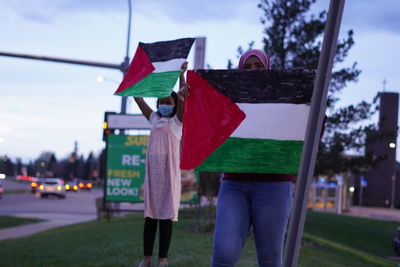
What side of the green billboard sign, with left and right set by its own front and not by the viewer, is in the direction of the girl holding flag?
front

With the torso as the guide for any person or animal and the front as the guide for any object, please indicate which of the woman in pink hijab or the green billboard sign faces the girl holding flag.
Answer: the green billboard sign

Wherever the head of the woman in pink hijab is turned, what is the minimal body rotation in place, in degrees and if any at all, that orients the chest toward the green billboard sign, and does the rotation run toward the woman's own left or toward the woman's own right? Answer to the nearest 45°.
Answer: approximately 180°

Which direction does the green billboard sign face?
toward the camera

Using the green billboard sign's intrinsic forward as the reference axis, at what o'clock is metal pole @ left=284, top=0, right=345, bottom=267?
The metal pole is roughly at 12 o'clock from the green billboard sign.

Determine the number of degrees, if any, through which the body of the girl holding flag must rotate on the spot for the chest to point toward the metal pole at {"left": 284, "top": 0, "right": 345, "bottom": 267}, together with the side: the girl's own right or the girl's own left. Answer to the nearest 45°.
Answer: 0° — they already face it

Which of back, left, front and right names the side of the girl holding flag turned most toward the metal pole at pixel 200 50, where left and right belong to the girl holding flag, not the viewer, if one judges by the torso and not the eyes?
back

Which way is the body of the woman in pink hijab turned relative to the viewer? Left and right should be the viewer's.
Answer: facing the viewer
